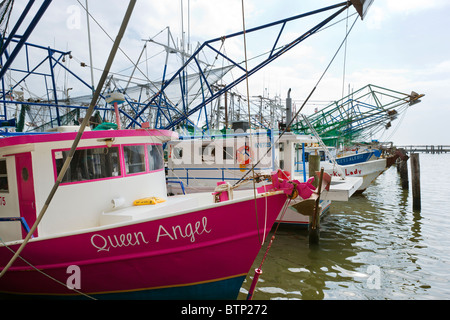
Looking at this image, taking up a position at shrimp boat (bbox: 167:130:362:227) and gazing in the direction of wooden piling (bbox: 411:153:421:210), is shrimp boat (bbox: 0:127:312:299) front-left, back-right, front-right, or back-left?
back-right

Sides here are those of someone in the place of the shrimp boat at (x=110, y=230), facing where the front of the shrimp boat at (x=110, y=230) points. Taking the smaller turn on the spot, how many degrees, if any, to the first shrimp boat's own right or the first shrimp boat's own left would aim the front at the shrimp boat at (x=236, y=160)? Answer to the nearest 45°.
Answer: approximately 90° to the first shrimp boat's own left

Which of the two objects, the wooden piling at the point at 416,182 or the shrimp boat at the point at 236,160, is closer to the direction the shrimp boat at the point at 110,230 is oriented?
the wooden piling

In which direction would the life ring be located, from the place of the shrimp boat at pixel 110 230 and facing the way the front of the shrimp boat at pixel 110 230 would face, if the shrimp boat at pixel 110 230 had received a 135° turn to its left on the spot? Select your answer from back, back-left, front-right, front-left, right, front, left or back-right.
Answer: front-right
